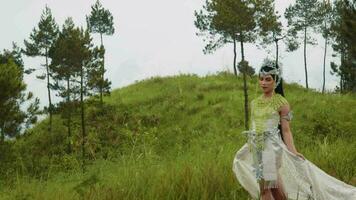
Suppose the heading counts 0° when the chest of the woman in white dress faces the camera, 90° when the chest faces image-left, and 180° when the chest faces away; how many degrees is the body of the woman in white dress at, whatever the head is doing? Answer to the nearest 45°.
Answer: approximately 45°

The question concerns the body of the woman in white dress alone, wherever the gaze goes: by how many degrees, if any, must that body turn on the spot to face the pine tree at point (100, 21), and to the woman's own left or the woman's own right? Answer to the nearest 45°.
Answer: approximately 90° to the woman's own right

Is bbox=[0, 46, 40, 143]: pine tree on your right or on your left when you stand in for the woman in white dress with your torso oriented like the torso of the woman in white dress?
on your right
